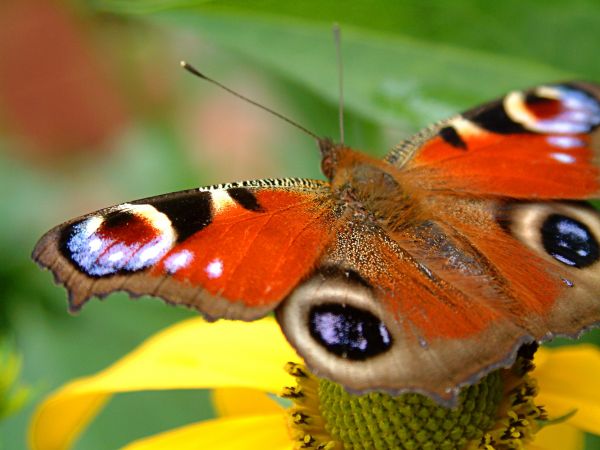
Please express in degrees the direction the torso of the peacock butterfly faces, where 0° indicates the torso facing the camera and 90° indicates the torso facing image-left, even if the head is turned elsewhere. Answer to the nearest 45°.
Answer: approximately 135°
